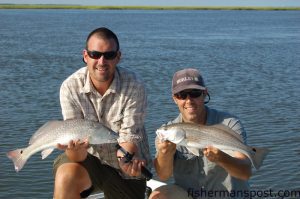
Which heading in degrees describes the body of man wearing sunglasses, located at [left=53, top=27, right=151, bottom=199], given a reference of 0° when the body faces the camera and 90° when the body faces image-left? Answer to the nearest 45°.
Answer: approximately 0°

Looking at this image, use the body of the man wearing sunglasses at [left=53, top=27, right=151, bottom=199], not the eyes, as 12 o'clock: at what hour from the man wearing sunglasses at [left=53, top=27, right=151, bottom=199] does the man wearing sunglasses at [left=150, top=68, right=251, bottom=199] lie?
the man wearing sunglasses at [left=150, top=68, right=251, bottom=199] is roughly at 10 o'clock from the man wearing sunglasses at [left=53, top=27, right=151, bottom=199].
